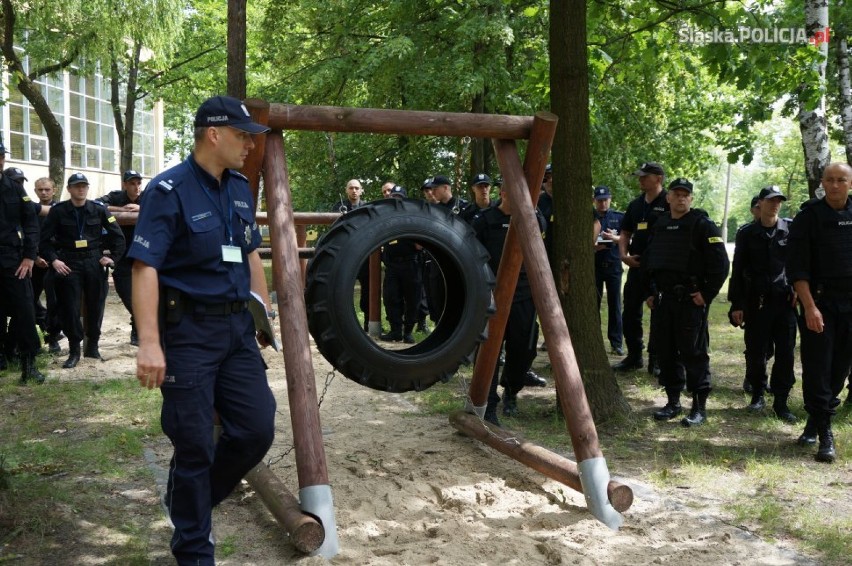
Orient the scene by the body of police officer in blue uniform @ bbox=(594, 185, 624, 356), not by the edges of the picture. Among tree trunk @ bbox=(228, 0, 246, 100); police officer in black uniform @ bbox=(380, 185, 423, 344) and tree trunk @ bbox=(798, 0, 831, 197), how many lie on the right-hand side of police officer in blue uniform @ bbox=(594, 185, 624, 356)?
2

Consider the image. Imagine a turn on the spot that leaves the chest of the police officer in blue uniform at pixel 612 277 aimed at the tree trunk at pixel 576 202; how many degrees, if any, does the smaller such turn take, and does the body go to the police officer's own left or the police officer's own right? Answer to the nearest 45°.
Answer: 0° — they already face it

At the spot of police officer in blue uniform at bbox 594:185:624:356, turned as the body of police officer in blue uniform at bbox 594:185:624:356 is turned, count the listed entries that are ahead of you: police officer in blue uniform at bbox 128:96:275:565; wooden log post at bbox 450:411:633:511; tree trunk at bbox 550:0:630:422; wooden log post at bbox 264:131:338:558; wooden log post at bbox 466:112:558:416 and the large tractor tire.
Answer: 6

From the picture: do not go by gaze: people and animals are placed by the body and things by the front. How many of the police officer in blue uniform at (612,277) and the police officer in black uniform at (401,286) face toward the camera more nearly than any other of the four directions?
2

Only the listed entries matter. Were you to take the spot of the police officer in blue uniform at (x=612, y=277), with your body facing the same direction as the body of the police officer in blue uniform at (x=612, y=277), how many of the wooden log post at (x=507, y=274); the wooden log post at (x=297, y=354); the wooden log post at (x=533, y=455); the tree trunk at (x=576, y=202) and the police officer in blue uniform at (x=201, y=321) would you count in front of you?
5

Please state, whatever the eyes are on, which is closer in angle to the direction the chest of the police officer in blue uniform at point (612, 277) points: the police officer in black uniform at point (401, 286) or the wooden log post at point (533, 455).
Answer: the wooden log post

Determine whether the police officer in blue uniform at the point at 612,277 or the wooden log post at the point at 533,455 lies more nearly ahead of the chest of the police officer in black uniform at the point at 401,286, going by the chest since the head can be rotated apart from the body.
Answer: the wooden log post

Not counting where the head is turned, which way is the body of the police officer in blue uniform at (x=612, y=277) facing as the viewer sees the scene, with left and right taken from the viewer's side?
facing the viewer

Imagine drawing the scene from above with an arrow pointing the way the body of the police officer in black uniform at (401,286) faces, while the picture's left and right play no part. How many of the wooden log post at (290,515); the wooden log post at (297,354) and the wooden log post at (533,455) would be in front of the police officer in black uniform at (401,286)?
3

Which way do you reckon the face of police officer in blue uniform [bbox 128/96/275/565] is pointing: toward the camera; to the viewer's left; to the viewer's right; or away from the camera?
to the viewer's right

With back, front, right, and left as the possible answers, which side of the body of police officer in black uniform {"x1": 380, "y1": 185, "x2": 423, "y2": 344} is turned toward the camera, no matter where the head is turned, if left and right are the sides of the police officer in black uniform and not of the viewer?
front

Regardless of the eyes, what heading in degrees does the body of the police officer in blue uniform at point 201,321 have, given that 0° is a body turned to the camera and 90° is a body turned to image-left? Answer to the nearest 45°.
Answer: approximately 315°
